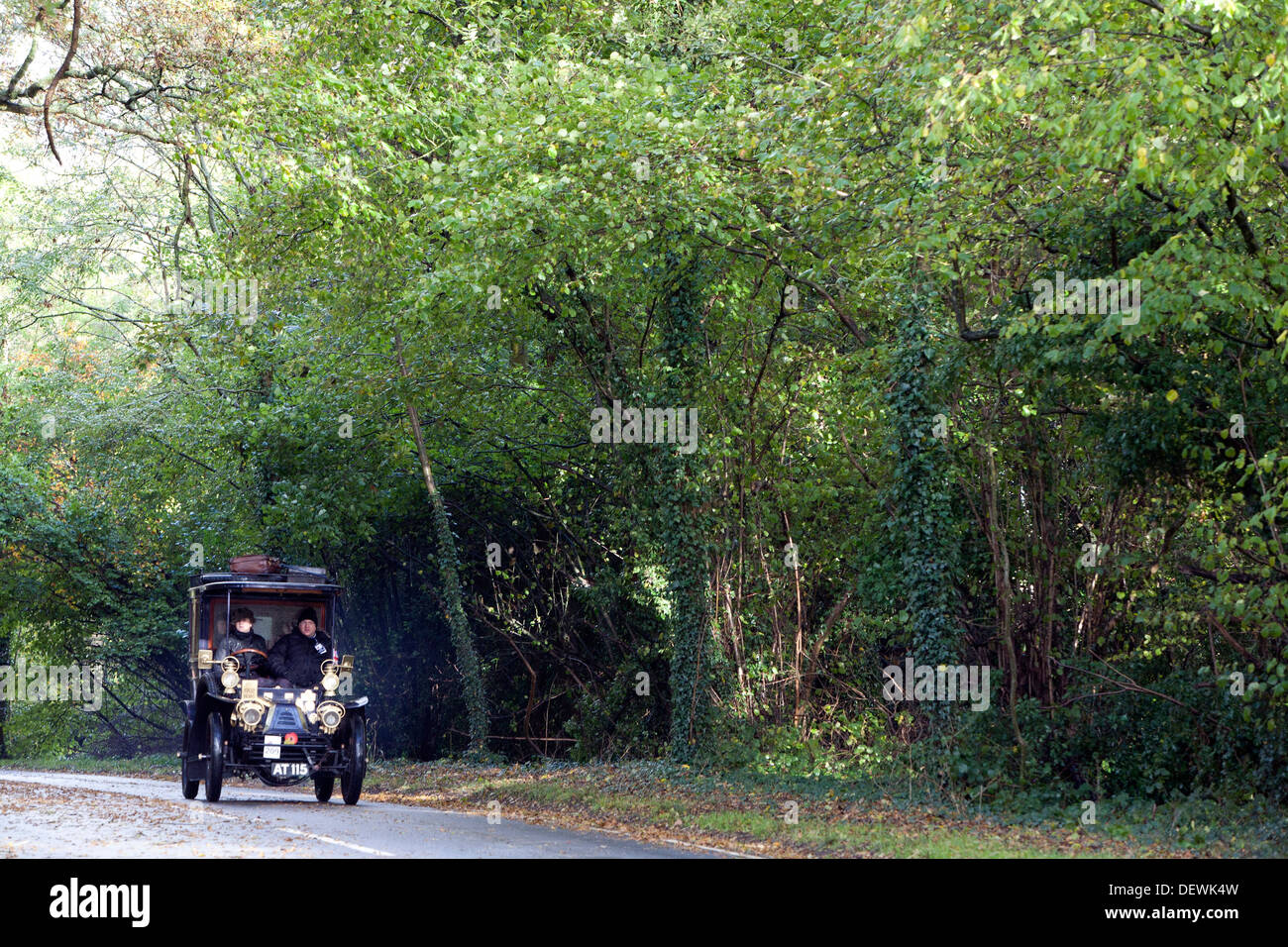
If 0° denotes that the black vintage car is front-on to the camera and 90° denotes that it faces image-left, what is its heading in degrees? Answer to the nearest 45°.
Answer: approximately 0°
